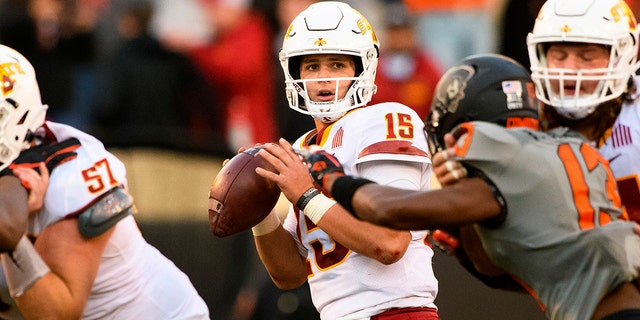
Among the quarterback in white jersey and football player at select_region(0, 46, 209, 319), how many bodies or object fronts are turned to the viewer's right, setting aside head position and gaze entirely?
0

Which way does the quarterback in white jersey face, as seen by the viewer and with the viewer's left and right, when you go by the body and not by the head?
facing the viewer and to the left of the viewer

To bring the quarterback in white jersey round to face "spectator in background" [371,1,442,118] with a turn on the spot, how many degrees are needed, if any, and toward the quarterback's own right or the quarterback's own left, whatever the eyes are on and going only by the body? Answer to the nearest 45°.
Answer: approximately 135° to the quarterback's own right

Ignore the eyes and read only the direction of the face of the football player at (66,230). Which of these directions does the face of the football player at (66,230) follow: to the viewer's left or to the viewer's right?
to the viewer's left

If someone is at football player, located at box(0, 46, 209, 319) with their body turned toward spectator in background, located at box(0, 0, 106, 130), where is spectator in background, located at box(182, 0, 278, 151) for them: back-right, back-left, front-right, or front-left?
front-right

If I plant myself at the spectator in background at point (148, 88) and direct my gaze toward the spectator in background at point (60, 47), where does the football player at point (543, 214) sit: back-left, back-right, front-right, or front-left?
back-left

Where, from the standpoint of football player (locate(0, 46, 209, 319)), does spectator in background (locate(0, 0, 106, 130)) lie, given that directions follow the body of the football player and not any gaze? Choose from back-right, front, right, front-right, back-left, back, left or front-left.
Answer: right

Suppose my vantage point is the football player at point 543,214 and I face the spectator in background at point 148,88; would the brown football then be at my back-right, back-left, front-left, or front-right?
front-left

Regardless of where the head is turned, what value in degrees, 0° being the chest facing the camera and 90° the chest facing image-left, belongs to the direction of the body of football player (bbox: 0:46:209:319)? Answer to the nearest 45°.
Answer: approximately 90°

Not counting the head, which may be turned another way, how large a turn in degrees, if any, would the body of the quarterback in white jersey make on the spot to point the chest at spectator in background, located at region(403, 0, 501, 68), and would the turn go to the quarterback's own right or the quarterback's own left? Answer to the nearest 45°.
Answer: approximately 135° to the quarterback's own right
